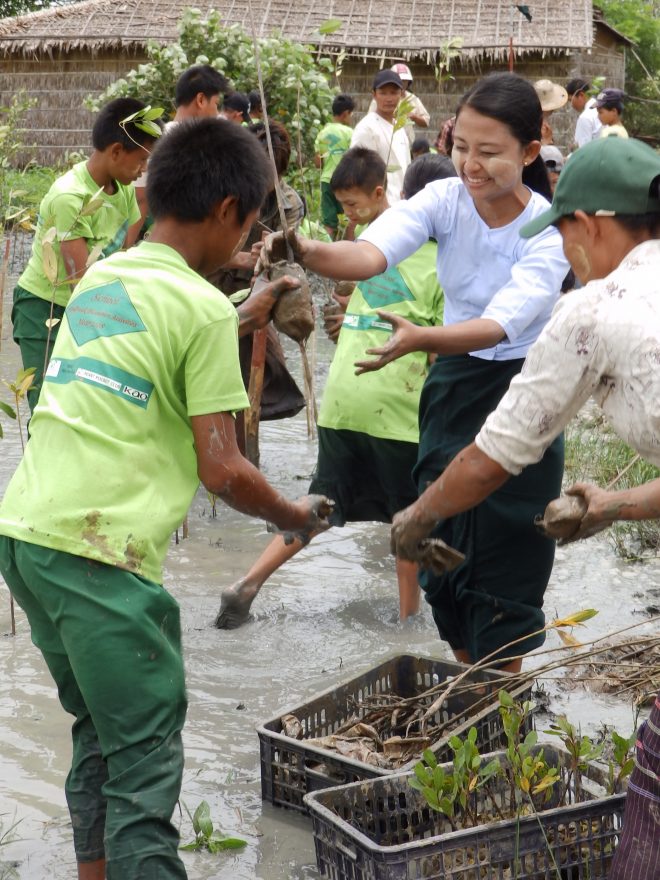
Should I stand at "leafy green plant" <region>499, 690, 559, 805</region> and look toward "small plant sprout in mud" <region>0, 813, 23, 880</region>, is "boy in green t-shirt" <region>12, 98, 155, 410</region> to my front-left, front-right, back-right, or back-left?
front-right

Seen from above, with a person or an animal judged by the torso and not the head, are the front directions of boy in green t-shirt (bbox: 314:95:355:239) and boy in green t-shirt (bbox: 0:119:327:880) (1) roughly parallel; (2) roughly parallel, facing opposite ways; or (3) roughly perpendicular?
roughly parallel

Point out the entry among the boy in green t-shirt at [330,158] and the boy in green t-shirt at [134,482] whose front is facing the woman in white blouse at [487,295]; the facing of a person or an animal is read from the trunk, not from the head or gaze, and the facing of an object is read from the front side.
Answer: the boy in green t-shirt at [134,482]

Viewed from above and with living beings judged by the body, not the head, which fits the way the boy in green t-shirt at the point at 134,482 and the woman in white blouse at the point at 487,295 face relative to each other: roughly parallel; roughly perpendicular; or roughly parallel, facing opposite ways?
roughly parallel, facing opposite ways

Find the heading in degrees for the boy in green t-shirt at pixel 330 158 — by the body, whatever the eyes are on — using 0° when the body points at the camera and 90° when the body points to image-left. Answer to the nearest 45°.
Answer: approximately 225°

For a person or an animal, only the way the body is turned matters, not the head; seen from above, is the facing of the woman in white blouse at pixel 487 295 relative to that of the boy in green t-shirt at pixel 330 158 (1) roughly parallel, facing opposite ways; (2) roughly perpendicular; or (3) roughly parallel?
roughly parallel, facing opposite ways

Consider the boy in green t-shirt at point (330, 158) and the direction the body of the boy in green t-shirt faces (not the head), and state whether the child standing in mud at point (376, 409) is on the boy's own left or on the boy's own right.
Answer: on the boy's own right

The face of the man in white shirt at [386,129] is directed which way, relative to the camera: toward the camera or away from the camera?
toward the camera

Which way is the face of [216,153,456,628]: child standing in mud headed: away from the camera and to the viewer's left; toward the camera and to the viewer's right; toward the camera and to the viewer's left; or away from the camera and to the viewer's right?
toward the camera and to the viewer's left

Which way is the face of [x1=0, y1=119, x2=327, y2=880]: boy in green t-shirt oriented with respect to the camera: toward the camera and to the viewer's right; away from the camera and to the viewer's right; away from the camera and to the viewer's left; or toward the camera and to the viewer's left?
away from the camera and to the viewer's right

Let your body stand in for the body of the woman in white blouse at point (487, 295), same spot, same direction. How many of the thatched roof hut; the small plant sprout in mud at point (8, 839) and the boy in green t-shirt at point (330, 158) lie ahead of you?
1

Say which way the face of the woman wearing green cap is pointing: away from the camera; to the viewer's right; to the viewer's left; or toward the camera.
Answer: to the viewer's left

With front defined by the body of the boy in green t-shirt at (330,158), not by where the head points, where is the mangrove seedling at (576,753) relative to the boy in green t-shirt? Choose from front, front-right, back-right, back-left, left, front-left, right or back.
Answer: back-right

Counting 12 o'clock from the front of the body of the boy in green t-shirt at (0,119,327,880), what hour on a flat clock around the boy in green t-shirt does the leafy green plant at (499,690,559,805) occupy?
The leafy green plant is roughly at 2 o'clock from the boy in green t-shirt.

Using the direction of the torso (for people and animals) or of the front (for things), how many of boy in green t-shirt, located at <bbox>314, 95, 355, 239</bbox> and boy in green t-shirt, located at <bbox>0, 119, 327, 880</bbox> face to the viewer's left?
0

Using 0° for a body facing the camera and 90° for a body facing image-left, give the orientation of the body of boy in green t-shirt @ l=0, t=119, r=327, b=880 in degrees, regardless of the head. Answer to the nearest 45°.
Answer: approximately 225°

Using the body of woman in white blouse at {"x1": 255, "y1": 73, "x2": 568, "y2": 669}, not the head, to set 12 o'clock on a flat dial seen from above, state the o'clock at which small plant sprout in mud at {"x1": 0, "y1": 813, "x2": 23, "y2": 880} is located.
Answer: The small plant sprout in mud is roughly at 12 o'clock from the woman in white blouse.

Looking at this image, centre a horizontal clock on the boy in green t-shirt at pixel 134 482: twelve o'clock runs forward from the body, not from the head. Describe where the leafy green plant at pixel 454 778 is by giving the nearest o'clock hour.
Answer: The leafy green plant is roughly at 2 o'clock from the boy in green t-shirt.

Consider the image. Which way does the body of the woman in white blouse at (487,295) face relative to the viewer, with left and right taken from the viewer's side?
facing the viewer and to the left of the viewer
